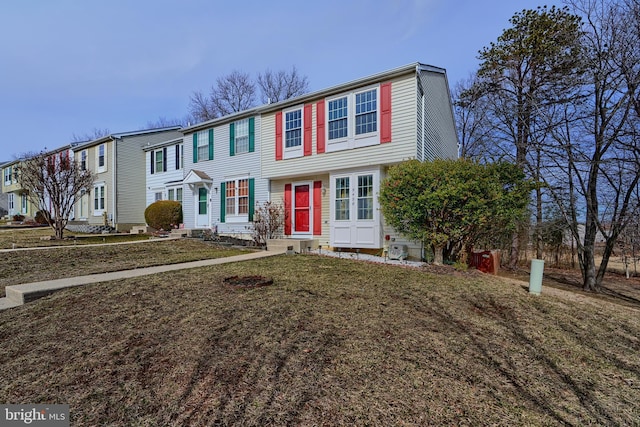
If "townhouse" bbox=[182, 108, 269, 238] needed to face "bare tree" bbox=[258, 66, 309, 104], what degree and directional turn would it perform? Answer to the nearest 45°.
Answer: approximately 135° to its right

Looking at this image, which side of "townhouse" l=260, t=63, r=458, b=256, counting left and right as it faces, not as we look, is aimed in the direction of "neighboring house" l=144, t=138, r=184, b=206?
right

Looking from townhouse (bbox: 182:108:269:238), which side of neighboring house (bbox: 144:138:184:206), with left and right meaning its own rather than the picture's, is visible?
left

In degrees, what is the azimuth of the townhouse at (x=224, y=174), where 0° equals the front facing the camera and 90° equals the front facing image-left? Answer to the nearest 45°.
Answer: approximately 45°

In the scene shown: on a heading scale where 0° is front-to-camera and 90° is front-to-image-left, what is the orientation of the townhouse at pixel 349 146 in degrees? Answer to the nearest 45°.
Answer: approximately 45°

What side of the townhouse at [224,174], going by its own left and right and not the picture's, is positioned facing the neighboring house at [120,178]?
right

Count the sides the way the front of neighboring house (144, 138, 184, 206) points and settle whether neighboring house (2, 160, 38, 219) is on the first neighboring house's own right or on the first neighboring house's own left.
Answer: on the first neighboring house's own right
